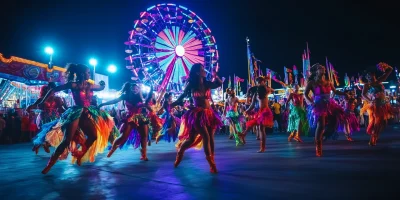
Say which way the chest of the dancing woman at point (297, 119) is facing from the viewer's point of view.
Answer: toward the camera

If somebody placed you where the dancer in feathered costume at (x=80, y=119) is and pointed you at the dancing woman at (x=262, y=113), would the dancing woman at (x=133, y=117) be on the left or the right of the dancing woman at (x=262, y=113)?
left

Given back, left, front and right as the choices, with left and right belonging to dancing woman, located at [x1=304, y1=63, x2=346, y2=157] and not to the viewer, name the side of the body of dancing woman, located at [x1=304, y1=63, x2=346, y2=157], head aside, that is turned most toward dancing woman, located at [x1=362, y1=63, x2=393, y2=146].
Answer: left

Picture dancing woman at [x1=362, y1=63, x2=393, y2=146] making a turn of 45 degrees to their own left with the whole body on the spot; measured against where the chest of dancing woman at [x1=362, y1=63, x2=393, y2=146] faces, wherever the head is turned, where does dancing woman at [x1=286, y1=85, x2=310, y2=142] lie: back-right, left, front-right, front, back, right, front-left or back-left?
back-right

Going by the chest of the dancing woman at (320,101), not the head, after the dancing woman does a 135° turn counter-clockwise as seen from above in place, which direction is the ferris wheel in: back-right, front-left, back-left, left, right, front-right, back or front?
front-left

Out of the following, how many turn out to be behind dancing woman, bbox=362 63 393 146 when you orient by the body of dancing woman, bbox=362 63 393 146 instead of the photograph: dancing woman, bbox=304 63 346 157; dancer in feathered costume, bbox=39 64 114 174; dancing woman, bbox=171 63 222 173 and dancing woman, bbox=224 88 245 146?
0

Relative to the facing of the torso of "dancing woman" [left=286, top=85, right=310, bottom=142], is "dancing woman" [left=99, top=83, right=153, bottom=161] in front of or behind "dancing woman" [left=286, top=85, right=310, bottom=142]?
in front

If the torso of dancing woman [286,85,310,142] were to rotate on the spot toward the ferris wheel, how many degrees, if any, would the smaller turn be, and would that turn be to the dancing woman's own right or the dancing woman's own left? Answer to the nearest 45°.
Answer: approximately 135° to the dancing woman's own right

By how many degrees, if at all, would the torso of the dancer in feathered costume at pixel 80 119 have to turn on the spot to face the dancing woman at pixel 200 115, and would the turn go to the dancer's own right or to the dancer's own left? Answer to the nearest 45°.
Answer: approximately 45° to the dancer's own left

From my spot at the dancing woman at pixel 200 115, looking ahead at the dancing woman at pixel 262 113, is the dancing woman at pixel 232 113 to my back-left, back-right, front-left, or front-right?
front-left

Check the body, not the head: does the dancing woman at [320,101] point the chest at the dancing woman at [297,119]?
no

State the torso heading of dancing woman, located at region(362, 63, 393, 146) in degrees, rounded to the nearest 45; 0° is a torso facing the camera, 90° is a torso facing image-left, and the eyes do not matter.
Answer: approximately 45°

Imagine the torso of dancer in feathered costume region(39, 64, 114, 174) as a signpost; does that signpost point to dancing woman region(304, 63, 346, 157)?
no

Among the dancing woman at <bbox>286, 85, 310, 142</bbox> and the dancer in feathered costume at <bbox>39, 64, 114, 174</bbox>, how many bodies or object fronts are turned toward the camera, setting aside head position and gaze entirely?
2

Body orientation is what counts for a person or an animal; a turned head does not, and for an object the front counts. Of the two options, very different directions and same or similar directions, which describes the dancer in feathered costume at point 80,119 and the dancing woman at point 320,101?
same or similar directions
